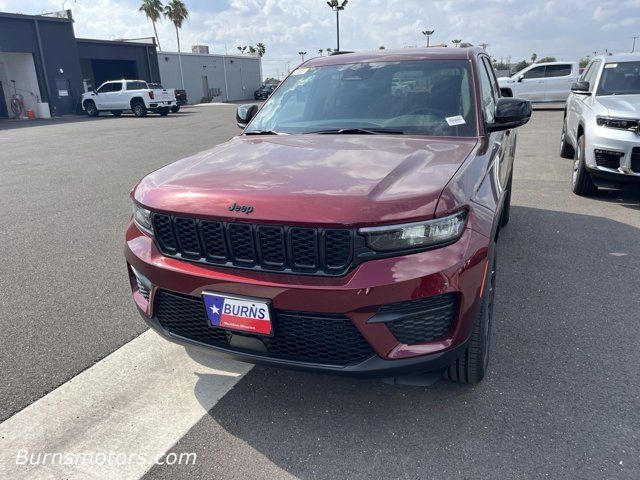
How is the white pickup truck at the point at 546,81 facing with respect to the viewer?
to the viewer's left

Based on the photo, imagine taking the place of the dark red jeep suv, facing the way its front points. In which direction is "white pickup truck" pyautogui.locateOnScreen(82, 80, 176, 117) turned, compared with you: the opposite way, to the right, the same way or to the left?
to the right

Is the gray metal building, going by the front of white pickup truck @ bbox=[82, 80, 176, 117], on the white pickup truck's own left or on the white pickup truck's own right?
on the white pickup truck's own right

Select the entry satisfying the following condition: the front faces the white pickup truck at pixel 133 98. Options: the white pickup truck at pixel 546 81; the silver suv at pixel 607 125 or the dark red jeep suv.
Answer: the white pickup truck at pixel 546 81

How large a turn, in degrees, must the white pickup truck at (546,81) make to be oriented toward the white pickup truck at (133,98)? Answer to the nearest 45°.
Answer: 0° — it already faces it

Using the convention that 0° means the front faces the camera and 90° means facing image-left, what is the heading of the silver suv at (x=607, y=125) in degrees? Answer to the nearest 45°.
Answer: approximately 315°

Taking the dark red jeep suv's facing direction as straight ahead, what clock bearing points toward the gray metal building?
The gray metal building is roughly at 4 o'clock from the dark red jeep suv.

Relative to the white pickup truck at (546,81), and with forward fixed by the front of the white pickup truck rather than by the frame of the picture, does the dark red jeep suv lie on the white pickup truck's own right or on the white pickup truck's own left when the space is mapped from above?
on the white pickup truck's own left

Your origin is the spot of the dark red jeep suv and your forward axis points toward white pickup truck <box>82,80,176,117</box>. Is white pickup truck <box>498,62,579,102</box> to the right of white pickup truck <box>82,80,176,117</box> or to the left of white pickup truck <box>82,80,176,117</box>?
right

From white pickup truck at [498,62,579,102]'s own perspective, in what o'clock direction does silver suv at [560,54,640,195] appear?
The silver suv is roughly at 9 o'clock from the white pickup truck.

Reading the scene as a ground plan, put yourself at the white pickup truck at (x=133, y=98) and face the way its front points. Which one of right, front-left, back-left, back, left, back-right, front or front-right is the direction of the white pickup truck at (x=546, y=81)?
back

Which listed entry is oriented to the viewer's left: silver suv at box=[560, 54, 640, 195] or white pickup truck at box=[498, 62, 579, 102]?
the white pickup truck

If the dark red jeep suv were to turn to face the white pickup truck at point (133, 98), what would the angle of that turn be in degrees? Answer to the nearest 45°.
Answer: approximately 135° to its right

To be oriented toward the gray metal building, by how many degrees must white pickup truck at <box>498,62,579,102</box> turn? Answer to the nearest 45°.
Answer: approximately 45° to its right

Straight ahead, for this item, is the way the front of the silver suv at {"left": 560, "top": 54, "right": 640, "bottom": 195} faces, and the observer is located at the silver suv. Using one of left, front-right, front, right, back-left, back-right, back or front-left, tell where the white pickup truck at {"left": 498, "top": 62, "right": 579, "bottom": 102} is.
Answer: back-left
